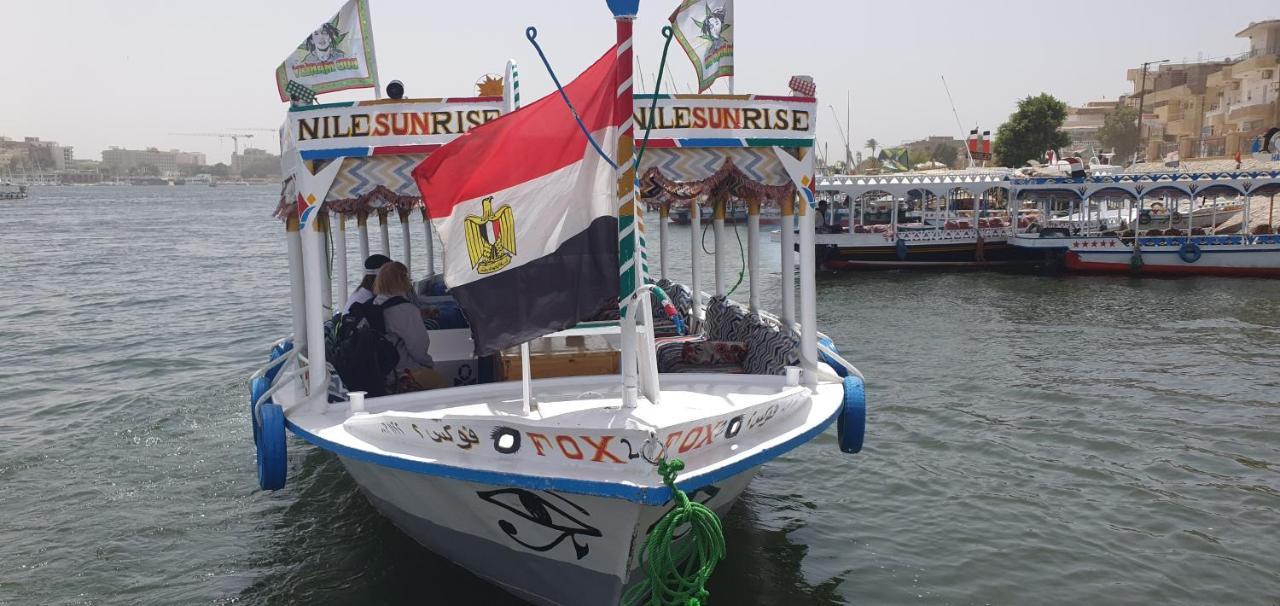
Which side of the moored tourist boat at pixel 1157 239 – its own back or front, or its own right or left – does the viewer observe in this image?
left

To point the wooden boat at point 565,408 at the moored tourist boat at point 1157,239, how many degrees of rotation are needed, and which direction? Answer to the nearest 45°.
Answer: approximately 135° to its left

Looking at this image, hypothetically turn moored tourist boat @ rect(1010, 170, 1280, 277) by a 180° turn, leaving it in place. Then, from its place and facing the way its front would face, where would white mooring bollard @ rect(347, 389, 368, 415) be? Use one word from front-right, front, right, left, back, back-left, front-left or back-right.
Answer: right

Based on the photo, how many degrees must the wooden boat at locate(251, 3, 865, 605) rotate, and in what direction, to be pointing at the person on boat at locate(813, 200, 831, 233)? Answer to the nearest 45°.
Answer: approximately 180°

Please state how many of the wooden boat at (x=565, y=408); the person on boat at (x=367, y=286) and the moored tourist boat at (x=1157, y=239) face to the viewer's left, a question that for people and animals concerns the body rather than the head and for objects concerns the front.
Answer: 1

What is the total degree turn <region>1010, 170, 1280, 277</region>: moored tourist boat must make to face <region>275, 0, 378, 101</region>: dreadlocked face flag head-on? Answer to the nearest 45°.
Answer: approximately 90° to its left

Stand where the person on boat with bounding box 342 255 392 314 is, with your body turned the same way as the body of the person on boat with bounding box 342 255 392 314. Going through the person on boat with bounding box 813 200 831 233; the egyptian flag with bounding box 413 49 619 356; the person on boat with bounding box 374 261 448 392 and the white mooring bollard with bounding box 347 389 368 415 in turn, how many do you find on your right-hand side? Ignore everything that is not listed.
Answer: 3

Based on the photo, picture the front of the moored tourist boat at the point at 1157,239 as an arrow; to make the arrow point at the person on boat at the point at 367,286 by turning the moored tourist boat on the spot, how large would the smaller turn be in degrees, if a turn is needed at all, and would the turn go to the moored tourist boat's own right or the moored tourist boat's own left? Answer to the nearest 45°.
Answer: approximately 90° to the moored tourist boat's own left

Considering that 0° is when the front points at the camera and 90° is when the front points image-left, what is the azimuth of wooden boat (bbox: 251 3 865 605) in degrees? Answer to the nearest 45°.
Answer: approximately 0°

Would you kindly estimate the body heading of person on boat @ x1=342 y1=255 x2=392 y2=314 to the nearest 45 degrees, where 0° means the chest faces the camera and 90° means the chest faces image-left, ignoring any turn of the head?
approximately 270°
